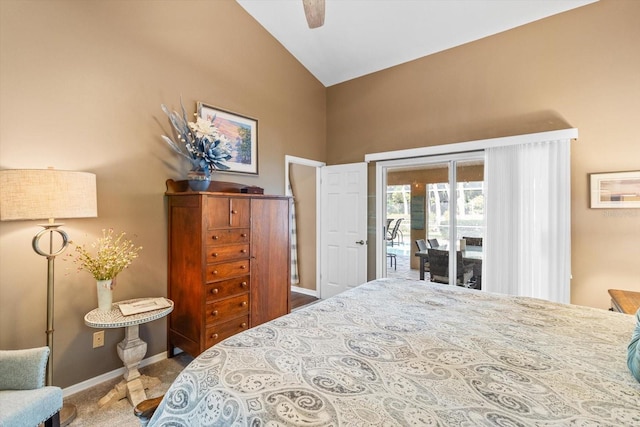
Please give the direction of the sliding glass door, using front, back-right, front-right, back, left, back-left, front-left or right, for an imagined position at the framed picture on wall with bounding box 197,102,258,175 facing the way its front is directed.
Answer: front-left

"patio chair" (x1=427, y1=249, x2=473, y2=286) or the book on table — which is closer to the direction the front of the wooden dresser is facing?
the patio chair

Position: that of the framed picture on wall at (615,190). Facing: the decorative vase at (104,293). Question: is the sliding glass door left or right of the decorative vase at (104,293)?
right

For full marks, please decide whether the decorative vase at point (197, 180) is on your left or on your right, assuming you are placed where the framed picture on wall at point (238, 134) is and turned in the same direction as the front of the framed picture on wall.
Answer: on your right

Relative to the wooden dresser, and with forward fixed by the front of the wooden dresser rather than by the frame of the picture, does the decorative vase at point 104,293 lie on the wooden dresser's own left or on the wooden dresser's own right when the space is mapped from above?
on the wooden dresser's own right

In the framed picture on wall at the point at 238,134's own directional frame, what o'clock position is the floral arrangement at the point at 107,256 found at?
The floral arrangement is roughly at 3 o'clock from the framed picture on wall.

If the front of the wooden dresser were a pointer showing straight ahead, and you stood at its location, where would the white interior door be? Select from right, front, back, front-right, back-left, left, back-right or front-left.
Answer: left

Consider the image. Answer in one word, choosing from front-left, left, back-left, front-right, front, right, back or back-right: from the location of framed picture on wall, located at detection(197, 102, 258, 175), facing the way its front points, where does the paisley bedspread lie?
front-right

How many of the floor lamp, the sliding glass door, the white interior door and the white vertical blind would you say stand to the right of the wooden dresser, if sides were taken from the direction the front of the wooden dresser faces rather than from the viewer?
1

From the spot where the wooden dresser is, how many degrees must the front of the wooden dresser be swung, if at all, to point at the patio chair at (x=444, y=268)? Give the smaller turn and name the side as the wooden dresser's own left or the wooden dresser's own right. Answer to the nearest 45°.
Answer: approximately 45° to the wooden dresser's own left

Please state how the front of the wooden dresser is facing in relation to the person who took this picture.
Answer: facing the viewer and to the right of the viewer

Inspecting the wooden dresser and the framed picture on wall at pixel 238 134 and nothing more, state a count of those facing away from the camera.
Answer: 0

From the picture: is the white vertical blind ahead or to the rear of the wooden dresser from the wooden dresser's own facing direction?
ahead

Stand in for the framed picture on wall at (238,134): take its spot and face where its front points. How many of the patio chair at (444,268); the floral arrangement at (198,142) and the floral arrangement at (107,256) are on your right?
2

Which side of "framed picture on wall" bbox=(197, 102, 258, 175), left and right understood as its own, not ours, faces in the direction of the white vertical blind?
front
